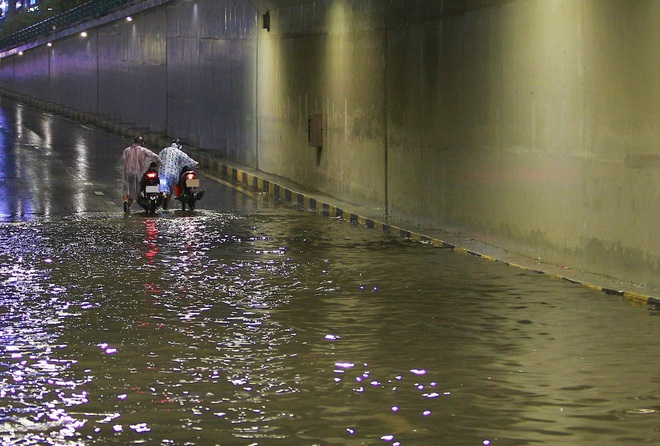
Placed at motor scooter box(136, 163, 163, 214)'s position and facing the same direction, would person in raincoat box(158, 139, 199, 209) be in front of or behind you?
in front

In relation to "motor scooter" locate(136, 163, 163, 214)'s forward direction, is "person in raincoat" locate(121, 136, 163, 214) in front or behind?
in front

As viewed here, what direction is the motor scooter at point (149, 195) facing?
away from the camera

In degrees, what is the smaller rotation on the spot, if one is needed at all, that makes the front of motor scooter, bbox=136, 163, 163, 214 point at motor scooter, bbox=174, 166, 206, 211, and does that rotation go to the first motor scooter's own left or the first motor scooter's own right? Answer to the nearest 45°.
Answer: approximately 45° to the first motor scooter's own right
